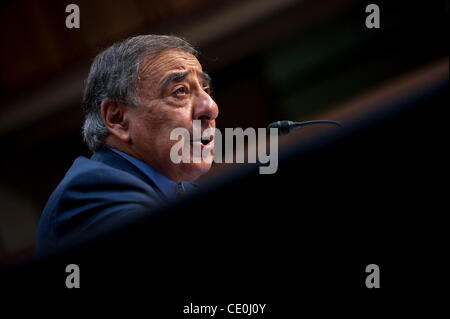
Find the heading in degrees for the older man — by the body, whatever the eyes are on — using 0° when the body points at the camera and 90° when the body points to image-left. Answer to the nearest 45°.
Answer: approximately 270°
